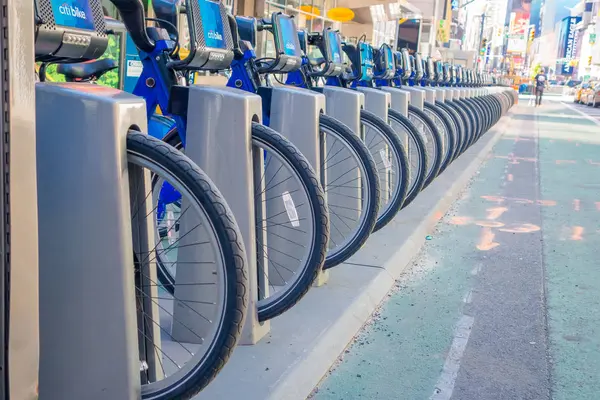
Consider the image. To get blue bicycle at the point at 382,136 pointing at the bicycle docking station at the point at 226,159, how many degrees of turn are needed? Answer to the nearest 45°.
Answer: approximately 45° to its right

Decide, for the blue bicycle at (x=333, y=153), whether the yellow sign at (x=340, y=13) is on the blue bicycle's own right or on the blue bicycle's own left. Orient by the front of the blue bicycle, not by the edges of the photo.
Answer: on the blue bicycle's own left

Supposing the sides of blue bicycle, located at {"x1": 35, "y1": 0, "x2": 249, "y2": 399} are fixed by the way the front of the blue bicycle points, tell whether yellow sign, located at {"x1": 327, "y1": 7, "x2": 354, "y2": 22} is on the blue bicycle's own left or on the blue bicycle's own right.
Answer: on the blue bicycle's own left

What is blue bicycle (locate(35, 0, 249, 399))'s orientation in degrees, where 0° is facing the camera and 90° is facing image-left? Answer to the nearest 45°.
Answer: approximately 315°

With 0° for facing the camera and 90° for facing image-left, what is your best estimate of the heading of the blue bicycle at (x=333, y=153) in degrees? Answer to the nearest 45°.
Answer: approximately 315°

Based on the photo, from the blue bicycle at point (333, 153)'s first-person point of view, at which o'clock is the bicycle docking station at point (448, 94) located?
The bicycle docking station is roughly at 8 o'clock from the blue bicycle.

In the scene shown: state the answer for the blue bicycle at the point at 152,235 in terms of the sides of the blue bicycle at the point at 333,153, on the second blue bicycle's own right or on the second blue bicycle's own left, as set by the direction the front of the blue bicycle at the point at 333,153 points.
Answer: on the second blue bicycle's own right

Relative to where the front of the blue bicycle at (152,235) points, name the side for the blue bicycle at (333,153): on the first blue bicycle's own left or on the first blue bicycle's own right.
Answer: on the first blue bicycle's own left

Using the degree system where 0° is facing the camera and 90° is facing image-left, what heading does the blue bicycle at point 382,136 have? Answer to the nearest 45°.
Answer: approximately 315°
